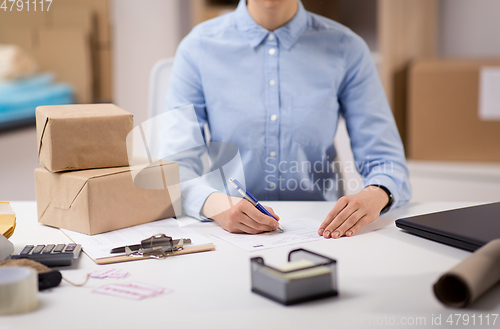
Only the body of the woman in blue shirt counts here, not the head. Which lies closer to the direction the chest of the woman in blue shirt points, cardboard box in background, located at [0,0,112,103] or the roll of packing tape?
the roll of packing tape

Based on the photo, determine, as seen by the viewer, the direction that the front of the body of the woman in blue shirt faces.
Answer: toward the camera

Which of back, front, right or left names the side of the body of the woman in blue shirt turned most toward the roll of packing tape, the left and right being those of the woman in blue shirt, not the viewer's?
front

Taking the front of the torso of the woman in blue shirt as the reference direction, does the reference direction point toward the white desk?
yes

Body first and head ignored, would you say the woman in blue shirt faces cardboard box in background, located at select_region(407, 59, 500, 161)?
no

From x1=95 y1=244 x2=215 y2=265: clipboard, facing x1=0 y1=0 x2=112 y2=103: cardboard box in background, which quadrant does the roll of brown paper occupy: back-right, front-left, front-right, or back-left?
back-right

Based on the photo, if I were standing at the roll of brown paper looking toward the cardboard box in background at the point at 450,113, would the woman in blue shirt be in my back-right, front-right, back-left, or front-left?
front-left

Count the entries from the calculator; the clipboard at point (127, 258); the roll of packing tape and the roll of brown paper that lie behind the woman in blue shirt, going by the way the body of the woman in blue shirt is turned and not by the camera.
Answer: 0
